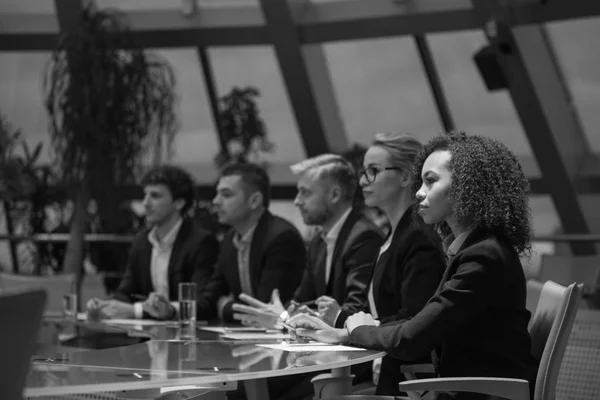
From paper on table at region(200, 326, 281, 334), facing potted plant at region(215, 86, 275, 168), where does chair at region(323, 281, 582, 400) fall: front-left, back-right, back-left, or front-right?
back-right

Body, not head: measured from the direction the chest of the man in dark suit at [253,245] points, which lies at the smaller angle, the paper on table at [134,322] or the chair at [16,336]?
the paper on table

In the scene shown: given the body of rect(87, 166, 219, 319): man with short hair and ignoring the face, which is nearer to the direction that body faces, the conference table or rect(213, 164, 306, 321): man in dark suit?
the conference table

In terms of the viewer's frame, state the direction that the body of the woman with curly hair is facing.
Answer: to the viewer's left

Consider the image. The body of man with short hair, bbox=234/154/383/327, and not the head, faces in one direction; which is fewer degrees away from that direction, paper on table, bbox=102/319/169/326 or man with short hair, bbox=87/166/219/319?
the paper on table

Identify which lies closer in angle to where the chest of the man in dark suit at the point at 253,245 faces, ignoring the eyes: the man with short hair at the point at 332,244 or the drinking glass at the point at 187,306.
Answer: the drinking glass

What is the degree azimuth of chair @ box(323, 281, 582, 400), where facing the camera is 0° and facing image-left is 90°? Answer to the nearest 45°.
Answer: approximately 90°

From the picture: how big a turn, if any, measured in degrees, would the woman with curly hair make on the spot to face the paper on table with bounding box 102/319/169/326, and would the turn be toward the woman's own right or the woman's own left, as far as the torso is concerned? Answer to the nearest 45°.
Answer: approximately 45° to the woman's own right

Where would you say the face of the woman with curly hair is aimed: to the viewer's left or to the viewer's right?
to the viewer's left

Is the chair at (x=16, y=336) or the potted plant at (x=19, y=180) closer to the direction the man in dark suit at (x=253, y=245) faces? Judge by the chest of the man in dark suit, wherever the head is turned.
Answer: the chair

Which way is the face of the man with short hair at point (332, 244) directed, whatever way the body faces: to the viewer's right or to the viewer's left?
to the viewer's left

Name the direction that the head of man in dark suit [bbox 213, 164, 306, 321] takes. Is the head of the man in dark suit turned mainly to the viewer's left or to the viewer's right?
to the viewer's left
